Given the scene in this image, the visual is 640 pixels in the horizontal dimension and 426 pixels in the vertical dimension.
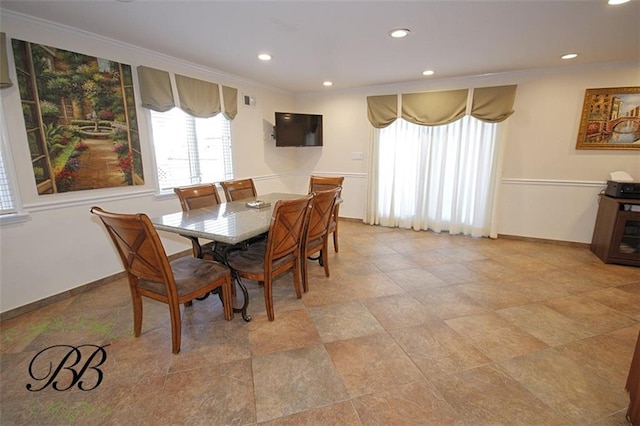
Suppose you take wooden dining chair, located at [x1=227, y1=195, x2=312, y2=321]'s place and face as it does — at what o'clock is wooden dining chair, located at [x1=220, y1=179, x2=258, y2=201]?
wooden dining chair, located at [x1=220, y1=179, x2=258, y2=201] is roughly at 1 o'clock from wooden dining chair, located at [x1=227, y1=195, x2=312, y2=321].

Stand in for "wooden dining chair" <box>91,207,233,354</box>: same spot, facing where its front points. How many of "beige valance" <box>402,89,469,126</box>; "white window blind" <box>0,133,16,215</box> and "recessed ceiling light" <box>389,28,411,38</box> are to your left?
1

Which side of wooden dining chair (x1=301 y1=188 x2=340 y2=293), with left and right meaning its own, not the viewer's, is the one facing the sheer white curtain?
right

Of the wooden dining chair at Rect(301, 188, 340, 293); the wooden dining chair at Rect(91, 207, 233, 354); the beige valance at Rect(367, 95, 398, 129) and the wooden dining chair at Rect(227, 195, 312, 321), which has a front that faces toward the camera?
the beige valance

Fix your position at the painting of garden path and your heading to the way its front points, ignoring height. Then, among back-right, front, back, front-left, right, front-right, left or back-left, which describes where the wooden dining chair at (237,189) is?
front-left

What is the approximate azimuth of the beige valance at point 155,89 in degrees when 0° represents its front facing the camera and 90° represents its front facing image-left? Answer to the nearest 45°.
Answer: approximately 315°

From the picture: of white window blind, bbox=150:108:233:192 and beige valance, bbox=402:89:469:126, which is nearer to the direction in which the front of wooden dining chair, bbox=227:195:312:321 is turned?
the white window blind

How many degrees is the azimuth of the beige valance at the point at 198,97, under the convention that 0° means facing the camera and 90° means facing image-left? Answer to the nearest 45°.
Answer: approximately 315°

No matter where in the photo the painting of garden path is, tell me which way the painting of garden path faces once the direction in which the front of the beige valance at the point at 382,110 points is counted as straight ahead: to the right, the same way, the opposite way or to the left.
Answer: to the left

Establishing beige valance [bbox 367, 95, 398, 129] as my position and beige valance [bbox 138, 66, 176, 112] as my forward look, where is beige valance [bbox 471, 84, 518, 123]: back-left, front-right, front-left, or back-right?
back-left

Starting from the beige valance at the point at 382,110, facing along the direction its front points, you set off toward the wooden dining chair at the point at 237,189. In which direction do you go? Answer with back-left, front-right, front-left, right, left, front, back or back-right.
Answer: front-right

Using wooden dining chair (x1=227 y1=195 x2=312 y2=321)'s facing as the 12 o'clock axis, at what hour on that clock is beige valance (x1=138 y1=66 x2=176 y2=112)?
The beige valance is roughly at 12 o'clock from the wooden dining chair.

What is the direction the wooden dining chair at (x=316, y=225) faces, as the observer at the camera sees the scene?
facing away from the viewer and to the left of the viewer

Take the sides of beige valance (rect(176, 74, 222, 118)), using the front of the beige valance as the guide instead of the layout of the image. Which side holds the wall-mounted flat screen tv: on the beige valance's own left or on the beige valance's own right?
on the beige valance's own left
